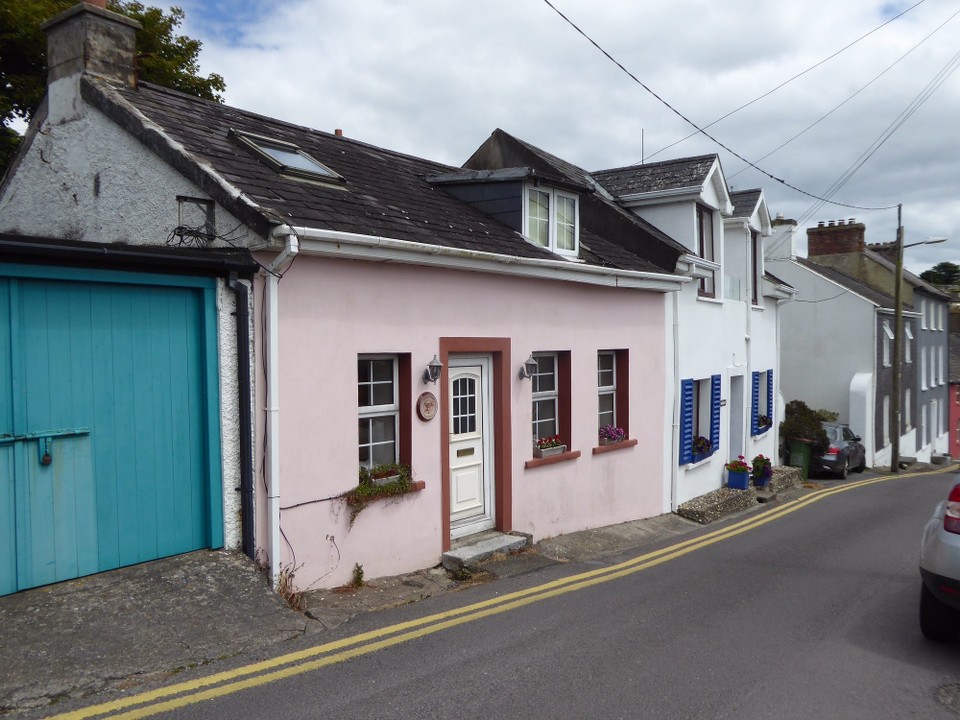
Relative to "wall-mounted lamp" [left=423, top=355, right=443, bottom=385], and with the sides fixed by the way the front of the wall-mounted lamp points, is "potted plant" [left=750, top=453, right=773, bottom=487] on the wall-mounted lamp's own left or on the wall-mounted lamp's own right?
on the wall-mounted lamp's own left

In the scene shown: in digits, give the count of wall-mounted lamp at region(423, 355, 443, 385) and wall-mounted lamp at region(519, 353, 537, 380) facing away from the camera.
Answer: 0

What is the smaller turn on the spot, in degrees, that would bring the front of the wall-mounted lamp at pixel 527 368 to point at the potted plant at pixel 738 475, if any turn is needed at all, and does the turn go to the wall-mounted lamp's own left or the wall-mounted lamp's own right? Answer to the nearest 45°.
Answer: approximately 90° to the wall-mounted lamp's own left

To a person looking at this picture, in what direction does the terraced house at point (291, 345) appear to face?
facing the viewer and to the right of the viewer

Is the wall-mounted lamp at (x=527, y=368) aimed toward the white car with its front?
yes

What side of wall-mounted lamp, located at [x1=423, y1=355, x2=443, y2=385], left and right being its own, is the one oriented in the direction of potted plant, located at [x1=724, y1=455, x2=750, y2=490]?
left

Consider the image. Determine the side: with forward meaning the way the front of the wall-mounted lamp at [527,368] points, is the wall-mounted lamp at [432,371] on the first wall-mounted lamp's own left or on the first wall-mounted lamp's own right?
on the first wall-mounted lamp's own right

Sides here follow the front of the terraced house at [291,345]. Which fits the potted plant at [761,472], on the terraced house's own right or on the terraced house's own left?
on the terraced house's own left

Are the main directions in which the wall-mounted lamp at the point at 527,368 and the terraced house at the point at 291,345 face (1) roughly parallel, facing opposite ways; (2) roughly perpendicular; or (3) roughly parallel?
roughly parallel

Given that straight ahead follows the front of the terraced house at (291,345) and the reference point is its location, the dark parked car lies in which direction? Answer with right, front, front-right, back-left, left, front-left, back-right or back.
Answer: left

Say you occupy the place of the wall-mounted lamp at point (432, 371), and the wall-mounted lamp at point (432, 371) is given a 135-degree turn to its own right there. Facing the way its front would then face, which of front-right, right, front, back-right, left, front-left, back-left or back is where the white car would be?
back-left

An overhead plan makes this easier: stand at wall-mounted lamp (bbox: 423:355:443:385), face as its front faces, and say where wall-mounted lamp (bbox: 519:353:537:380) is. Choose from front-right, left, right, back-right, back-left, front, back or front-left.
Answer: left

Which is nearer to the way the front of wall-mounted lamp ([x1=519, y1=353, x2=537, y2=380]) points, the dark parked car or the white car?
the white car
